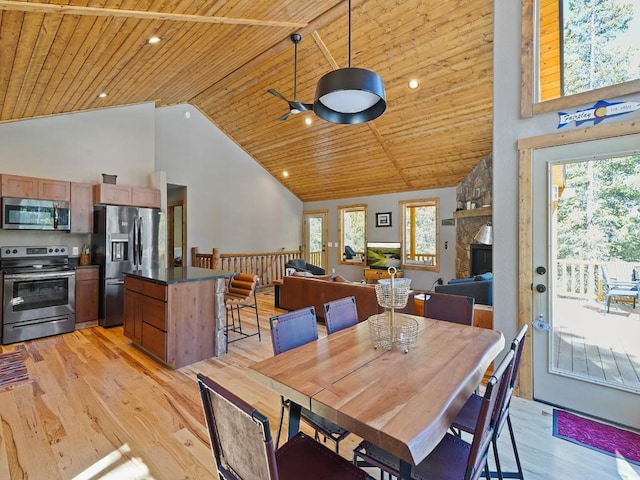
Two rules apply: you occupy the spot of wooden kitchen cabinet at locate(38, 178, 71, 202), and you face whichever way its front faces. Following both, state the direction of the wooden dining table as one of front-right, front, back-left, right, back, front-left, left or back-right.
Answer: front

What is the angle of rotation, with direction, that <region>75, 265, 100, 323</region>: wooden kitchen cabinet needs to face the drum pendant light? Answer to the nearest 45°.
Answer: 0° — it already faces it

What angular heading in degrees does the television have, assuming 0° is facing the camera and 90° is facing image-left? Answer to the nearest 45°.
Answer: approximately 0°

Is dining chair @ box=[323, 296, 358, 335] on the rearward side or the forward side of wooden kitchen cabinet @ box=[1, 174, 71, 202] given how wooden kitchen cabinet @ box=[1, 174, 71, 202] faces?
on the forward side

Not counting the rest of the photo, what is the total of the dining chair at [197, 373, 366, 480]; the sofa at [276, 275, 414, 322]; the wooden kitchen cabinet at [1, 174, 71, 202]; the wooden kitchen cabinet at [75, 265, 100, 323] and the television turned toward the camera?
3

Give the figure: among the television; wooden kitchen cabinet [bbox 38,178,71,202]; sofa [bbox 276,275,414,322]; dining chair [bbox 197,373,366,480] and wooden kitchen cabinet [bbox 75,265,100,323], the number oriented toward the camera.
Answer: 3

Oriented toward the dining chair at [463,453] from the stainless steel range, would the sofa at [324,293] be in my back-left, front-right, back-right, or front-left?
front-left

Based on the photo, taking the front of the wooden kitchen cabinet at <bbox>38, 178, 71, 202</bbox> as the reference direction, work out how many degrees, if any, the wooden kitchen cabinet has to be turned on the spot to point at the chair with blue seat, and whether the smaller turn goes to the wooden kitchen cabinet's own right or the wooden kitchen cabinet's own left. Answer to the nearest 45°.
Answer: approximately 45° to the wooden kitchen cabinet's own left

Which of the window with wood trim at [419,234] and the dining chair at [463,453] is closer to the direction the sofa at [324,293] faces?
the window with wood trim

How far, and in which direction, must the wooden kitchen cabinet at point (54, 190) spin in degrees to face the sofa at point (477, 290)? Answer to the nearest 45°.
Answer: approximately 45° to its left

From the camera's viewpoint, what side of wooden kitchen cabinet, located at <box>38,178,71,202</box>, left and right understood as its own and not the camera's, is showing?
front

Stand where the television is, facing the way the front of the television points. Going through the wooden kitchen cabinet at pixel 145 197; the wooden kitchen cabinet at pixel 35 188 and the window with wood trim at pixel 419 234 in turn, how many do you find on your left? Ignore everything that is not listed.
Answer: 1

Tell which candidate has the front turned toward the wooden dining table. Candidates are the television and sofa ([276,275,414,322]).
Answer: the television
